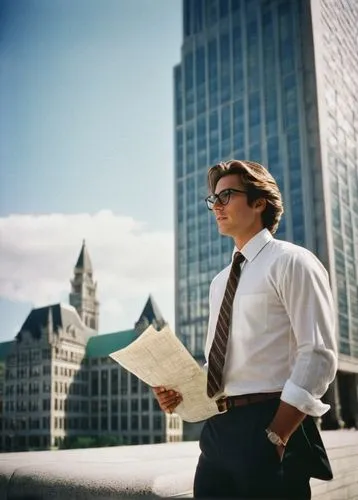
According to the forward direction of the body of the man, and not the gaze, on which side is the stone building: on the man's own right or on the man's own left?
on the man's own right

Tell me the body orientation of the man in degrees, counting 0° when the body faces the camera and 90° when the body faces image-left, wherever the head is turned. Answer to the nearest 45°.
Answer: approximately 45°

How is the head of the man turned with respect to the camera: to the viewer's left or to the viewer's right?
to the viewer's left

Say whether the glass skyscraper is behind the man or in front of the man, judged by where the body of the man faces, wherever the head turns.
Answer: behind

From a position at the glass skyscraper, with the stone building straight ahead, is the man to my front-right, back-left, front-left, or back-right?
back-left

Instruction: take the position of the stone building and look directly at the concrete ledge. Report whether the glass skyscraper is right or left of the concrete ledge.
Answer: left
